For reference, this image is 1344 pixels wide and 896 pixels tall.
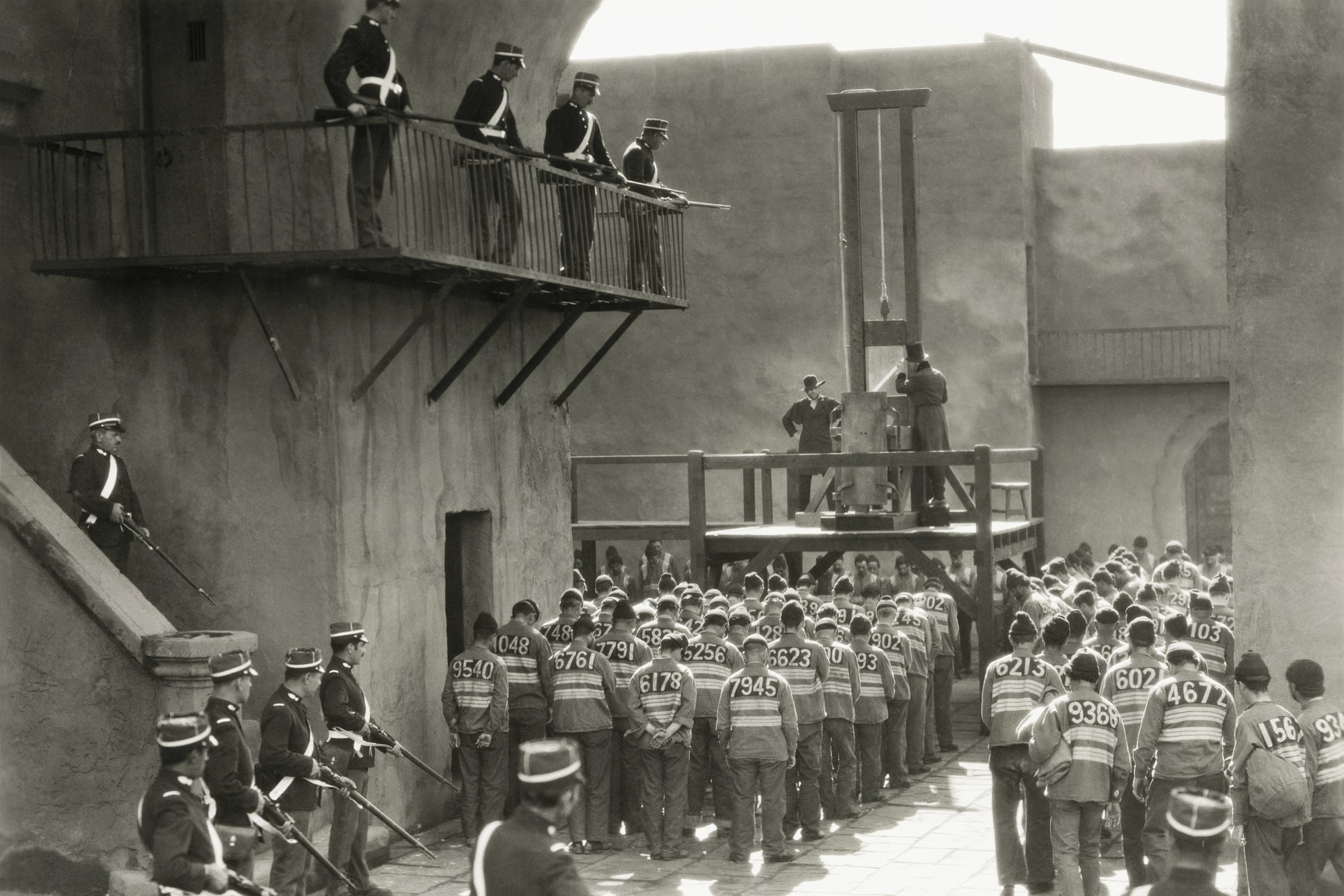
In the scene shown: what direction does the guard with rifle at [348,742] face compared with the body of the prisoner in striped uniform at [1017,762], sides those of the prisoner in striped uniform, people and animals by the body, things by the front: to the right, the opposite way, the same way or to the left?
to the right

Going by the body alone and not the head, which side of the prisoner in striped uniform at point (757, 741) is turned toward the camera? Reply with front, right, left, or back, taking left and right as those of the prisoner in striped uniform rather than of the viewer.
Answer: back

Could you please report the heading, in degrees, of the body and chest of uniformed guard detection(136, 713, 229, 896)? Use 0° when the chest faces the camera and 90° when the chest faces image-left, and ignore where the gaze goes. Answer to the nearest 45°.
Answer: approximately 270°

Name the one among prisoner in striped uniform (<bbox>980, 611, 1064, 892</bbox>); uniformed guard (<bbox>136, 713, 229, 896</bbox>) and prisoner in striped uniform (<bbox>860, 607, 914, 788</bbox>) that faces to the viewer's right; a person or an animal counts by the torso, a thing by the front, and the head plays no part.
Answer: the uniformed guard

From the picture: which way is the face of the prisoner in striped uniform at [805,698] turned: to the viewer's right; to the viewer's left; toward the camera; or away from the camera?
away from the camera

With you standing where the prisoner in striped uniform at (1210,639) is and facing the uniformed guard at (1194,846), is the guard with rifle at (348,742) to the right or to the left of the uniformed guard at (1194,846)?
right

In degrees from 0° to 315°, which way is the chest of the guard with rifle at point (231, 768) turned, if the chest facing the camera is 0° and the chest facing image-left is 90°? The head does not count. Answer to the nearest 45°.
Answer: approximately 270°

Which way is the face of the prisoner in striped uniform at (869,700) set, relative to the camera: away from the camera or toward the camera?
away from the camera

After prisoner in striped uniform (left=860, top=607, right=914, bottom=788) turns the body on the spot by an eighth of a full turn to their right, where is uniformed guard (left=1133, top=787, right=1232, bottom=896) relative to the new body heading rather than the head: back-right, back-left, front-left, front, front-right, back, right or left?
back-right

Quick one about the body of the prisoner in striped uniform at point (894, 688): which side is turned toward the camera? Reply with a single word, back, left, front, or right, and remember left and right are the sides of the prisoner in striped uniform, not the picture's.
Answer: back

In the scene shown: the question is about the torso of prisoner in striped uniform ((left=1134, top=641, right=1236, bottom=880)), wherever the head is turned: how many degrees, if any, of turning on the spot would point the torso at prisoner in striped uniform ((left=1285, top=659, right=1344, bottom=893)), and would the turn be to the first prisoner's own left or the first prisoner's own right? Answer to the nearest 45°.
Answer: approximately 90° to the first prisoner's own right
